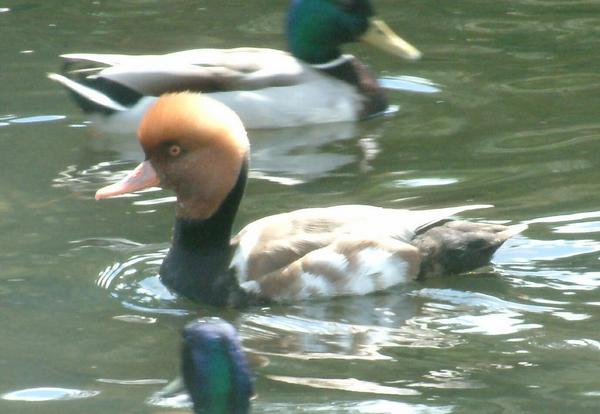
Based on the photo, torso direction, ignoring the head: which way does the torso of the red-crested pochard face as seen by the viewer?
to the viewer's left

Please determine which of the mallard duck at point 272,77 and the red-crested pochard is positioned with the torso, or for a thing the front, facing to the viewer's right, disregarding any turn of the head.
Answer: the mallard duck

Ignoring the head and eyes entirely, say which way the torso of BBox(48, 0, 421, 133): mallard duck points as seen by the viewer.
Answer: to the viewer's right

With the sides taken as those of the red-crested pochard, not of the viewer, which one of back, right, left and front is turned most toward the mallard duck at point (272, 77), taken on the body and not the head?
right

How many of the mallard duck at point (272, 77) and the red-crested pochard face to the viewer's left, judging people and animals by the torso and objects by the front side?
1

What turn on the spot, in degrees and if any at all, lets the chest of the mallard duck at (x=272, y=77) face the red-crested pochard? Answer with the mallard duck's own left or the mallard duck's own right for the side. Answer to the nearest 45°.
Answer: approximately 90° to the mallard duck's own right

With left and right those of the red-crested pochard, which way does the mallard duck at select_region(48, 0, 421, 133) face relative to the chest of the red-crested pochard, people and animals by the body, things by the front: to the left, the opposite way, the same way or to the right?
the opposite way
